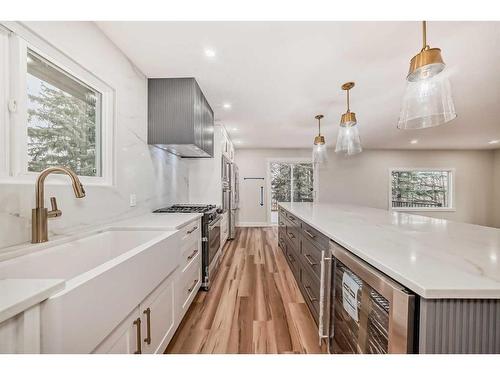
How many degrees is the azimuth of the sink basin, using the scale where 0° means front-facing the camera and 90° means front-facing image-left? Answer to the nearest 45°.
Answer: approximately 315°

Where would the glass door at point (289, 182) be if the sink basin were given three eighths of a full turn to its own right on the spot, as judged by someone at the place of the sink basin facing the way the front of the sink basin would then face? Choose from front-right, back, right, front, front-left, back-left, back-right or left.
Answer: back-right

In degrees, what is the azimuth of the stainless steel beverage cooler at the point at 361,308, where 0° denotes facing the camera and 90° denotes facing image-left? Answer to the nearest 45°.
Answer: approximately 45°

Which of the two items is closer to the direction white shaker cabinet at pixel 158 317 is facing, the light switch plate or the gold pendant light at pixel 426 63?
the gold pendant light

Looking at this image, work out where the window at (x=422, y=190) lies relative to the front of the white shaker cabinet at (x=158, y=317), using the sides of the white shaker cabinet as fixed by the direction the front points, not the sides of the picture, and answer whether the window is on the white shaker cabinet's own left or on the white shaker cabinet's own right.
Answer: on the white shaker cabinet's own left

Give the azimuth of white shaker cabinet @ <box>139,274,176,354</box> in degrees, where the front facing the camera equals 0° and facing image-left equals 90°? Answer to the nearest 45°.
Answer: approximately 315°

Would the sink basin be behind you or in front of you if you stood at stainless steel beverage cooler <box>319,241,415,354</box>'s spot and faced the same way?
in front

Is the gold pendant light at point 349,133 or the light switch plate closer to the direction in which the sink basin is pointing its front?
the gold pendant light

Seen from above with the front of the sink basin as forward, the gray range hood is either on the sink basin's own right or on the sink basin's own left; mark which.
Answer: on the sink basin's own left

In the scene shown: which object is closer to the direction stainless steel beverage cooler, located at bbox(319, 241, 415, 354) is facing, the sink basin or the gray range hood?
the sink basin

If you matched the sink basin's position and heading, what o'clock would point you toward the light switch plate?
The light switch plate is roughly at 8 o'clock from the sink basin.

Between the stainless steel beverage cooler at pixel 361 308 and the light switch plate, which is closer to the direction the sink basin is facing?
the stainless steel beverage cooler

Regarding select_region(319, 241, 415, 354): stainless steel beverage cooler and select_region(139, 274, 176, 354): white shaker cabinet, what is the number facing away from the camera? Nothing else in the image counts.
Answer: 0
